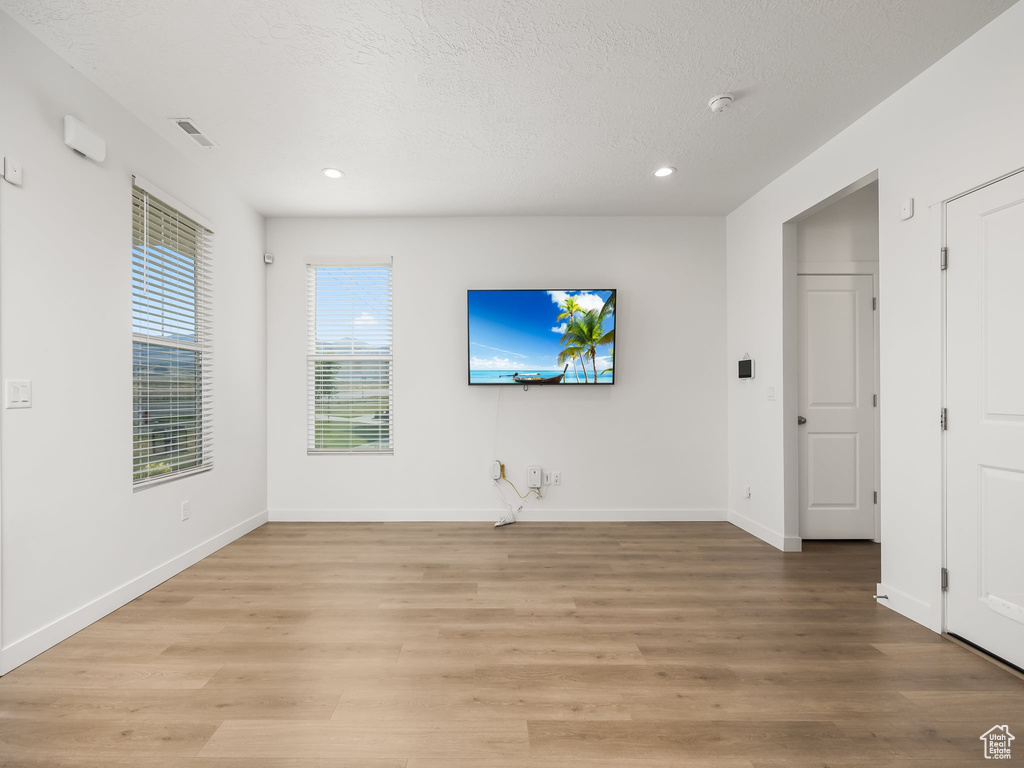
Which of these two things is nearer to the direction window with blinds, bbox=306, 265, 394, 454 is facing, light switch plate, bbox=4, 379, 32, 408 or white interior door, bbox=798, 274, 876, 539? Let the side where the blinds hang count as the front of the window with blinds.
the light switch plate

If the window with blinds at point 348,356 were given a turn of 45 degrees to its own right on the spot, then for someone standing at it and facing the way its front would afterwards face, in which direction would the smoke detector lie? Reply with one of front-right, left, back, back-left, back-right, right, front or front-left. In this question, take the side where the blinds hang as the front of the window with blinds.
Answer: left

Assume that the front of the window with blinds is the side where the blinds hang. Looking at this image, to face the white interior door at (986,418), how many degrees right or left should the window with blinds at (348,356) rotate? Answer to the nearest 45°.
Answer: approximately 45° to its left

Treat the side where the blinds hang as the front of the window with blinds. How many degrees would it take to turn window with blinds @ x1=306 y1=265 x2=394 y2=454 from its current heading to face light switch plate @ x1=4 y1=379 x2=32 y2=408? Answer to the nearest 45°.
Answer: approximately 45° to its right

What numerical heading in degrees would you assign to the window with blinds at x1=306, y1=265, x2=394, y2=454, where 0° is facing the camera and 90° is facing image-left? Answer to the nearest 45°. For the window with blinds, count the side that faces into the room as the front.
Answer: approximately 0°
